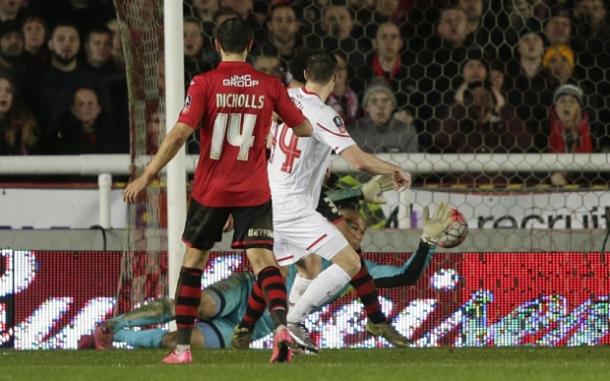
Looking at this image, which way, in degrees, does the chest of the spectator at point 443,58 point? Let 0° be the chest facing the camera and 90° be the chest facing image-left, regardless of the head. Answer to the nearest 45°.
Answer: approximately 0°

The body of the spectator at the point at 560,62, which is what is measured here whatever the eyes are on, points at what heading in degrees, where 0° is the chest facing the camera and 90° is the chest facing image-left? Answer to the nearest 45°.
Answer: approximately 0°

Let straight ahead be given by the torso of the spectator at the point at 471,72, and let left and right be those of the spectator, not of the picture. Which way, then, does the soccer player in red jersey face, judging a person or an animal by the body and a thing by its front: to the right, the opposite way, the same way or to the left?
the opposite way

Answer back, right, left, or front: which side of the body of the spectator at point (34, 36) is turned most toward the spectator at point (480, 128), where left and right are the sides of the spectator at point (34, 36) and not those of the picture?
left

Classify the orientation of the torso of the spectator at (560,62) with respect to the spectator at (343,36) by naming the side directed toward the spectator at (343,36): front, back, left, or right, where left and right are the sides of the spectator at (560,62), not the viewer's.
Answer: right
